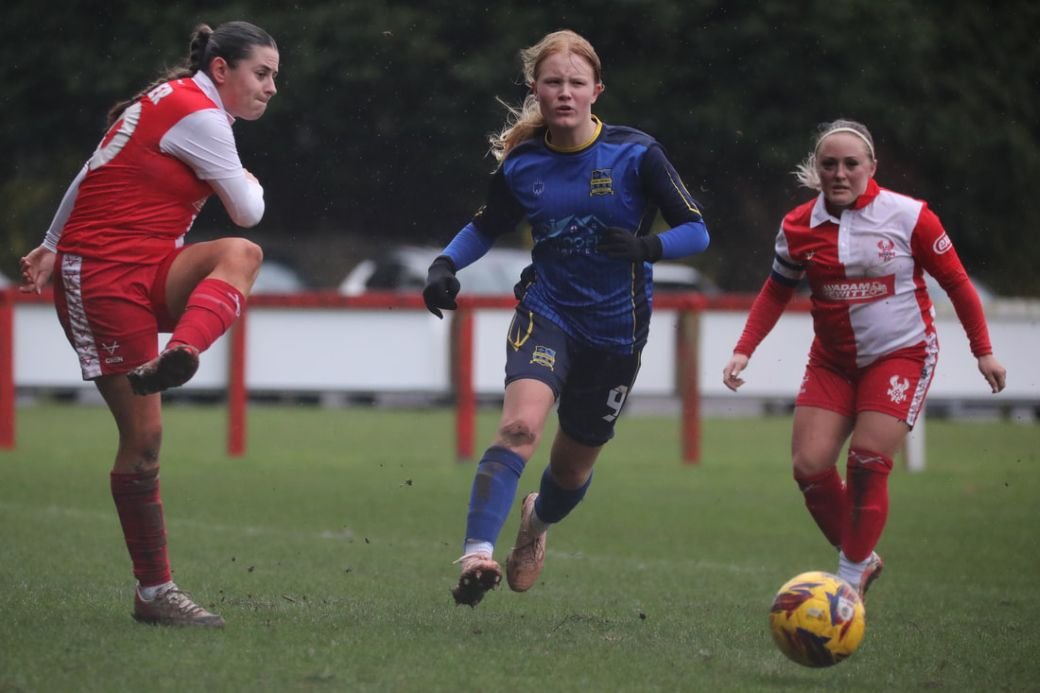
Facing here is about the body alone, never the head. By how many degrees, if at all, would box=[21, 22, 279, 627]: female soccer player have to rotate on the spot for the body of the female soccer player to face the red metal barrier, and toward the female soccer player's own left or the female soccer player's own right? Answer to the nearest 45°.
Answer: approximately 90° to the female soccer player's own left

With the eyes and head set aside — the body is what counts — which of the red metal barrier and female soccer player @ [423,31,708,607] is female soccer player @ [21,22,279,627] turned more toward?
the female soccer player

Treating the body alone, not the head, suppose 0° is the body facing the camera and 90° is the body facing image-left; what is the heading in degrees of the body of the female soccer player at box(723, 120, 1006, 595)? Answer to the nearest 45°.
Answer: approximately 0°

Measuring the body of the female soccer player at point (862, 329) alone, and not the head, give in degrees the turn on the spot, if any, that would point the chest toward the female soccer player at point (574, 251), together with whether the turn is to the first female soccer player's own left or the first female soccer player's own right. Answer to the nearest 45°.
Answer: approximately 90° to the first female soccer player's own right

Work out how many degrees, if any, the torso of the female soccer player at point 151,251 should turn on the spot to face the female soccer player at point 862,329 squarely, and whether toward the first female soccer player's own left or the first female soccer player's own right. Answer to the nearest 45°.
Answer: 0° — they already face them

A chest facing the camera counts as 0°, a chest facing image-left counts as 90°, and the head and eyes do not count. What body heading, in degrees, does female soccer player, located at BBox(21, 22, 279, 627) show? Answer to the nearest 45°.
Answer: approximately 270°

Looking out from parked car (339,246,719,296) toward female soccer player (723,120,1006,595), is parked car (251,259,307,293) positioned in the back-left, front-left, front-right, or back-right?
back-right

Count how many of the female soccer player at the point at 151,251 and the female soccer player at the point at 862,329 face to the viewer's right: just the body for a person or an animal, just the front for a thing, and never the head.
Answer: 1

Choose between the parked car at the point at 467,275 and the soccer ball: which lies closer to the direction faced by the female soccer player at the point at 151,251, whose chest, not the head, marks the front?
the soccer ball
